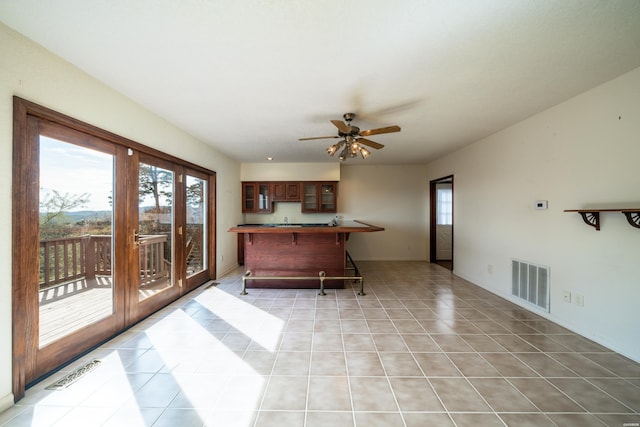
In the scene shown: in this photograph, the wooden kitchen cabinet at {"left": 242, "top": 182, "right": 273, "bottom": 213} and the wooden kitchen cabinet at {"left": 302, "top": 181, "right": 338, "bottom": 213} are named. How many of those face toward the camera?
2

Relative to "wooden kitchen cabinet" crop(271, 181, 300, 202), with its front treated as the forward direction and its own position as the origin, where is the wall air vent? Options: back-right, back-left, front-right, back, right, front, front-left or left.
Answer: front-left

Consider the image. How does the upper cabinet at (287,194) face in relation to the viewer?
toward the camera

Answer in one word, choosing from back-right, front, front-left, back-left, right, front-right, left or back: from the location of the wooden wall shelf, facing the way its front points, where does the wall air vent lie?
right

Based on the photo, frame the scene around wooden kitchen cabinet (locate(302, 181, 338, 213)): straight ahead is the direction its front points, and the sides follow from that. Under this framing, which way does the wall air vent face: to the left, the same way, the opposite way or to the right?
to the right

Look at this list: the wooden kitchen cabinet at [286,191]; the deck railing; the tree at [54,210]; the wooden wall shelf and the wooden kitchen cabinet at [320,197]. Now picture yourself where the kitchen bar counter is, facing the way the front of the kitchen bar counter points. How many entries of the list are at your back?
2

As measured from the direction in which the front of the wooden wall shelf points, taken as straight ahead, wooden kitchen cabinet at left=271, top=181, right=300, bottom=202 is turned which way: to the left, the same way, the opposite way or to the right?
to the left

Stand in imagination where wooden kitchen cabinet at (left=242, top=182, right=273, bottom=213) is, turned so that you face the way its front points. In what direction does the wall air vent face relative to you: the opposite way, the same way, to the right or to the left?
to the right

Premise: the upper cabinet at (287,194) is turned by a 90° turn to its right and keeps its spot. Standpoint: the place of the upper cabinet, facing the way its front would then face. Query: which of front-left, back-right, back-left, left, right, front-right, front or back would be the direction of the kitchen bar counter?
left

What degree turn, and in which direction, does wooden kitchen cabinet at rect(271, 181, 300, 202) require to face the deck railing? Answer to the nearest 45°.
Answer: approximately 45° to its right

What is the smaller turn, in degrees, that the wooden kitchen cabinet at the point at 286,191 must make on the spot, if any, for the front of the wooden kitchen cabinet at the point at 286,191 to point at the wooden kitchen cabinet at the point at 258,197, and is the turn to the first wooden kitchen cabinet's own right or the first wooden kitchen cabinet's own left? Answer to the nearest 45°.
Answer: approximately 90° to the first wooden kitchen cabinet's own right

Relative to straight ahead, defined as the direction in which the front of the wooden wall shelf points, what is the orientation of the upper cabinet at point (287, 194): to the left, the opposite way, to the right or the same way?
to the left

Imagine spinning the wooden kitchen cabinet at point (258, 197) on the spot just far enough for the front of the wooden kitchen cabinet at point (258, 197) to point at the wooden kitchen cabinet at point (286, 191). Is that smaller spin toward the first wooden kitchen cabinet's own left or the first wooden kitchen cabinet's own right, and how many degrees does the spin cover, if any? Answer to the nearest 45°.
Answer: approximately 90° to the first wooden kitchen cabinet's own left

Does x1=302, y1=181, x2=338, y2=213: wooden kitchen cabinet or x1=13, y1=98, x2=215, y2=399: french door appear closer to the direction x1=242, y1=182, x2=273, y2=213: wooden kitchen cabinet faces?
the french door

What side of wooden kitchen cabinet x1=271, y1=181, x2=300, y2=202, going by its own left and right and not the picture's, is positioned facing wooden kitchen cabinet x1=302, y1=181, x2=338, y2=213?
left

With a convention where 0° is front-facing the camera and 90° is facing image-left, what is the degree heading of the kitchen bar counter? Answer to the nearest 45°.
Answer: approximately 0°

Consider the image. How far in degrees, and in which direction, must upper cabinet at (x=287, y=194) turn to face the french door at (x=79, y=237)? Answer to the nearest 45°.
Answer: approximately 45° to its right

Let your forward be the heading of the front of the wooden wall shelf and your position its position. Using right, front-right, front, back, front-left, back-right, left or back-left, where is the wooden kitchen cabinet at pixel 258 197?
front-right

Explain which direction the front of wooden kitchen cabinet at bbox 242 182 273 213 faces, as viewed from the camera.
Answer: facing the viewer

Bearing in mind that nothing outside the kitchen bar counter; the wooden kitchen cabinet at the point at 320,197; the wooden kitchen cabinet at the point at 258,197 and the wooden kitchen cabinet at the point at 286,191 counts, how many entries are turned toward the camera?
4
